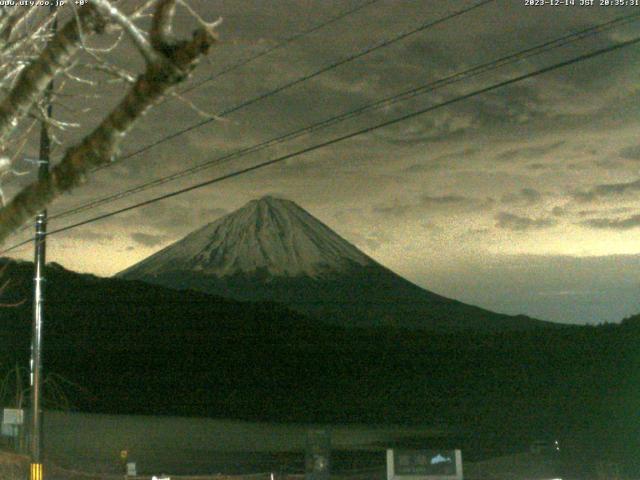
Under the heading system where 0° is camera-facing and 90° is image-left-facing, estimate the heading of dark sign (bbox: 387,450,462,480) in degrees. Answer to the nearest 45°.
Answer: approximately 0°

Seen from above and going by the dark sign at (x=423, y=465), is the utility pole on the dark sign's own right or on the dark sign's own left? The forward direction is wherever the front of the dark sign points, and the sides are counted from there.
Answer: on the dark sign's own right
